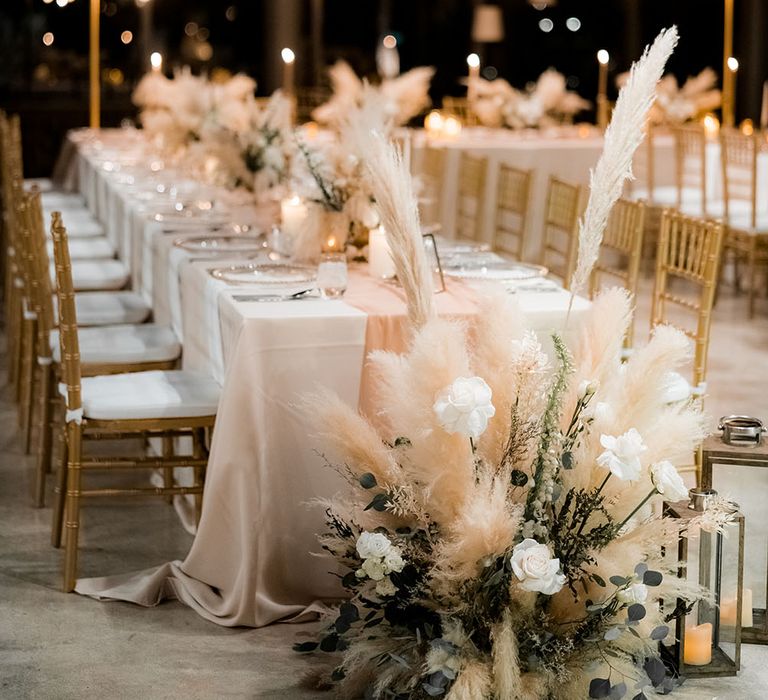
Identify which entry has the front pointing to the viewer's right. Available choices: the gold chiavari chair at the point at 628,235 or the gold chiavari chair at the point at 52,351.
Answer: the gold chiavari chair at the point at 52,351

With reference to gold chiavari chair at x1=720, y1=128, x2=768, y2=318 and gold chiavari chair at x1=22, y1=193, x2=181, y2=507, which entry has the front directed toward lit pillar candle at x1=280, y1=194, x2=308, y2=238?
gold chiavari chair at x1=22, y1=193, x2=181, y2=507

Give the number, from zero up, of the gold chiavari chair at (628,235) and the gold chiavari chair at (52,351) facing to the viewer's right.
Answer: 1

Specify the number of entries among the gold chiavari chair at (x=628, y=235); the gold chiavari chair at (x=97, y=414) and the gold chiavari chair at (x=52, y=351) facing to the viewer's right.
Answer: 2

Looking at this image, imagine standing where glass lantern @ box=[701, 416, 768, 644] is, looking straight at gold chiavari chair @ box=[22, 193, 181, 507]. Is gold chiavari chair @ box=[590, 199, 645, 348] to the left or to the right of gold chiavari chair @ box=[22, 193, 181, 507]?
right

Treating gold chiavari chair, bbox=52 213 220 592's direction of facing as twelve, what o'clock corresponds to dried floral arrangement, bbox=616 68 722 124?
The dried floral arrangement is roughly at 10 o'clock from the gold chiavari chair.

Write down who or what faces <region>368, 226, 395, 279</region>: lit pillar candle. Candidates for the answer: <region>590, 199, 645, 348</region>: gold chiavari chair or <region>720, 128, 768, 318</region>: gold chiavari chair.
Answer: <region>590, 199, 645, 348</region>: gold chiavari chair

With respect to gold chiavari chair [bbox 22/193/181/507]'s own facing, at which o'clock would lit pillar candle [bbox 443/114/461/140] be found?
The lit pillar candle is roughly at 10 o'clock from the gold chiavari chair.

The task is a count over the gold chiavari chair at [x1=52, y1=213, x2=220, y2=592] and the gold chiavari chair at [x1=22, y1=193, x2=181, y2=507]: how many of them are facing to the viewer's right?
2

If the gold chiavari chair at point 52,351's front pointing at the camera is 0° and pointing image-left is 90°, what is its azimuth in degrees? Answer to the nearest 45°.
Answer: approximately 270°

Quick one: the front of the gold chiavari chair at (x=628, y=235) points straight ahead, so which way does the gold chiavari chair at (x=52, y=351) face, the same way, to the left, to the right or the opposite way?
the opposite way

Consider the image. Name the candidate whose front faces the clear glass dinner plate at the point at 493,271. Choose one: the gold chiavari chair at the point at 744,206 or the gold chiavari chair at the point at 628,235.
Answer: the gold chiavari chair at the point at 628,235

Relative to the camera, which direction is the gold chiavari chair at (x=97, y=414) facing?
to the viewer's right

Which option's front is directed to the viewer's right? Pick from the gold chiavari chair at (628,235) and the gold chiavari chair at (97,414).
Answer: the gold chiavari chair at (97,414)
